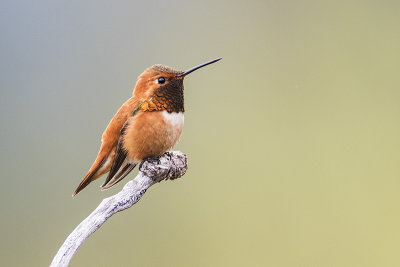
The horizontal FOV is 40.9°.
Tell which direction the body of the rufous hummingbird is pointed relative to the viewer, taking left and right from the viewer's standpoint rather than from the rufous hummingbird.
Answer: facing to the right of the viewer
